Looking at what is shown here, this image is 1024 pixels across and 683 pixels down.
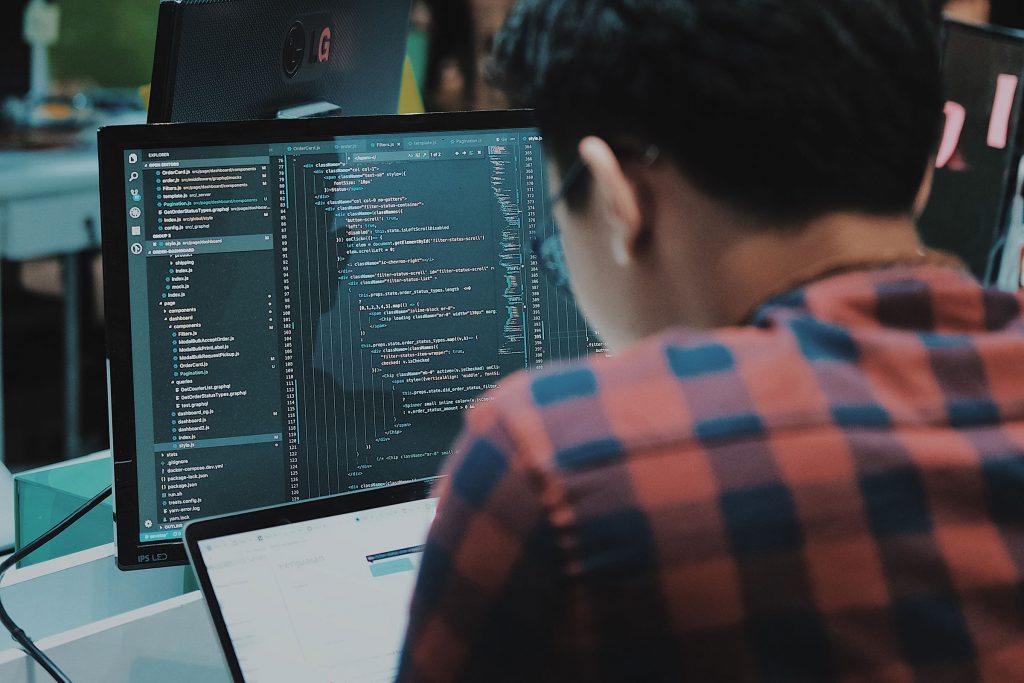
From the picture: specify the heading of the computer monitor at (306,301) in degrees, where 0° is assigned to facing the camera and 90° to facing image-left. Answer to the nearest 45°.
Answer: approximately 315°

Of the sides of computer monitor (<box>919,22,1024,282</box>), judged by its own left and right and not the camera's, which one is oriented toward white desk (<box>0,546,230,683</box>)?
front

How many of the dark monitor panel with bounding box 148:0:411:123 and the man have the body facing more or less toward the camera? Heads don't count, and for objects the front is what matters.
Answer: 0

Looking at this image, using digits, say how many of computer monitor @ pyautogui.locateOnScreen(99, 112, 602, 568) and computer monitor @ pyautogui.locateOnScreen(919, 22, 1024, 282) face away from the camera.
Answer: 0

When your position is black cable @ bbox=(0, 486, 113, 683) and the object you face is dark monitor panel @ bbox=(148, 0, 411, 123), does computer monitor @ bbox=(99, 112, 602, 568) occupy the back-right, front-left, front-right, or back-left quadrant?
front-right

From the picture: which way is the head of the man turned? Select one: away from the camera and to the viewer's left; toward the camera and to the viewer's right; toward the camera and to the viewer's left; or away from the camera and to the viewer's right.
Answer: away from the camera and to the viewer's left

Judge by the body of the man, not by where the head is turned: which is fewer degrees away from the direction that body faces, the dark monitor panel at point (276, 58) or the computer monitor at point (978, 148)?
the dark monitor panel

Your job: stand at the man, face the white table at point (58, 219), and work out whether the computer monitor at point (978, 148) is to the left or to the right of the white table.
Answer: right

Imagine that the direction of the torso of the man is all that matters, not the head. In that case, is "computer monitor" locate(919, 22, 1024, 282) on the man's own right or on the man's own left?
on the man's own right

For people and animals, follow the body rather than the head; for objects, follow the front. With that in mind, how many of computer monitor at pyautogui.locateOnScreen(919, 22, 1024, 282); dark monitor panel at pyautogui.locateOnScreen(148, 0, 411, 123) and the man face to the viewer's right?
0

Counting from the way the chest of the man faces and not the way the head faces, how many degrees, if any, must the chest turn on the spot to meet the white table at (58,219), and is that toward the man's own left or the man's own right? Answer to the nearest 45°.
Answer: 0° — they already face it

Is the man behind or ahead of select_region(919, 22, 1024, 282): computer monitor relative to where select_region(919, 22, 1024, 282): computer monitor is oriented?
ahead
